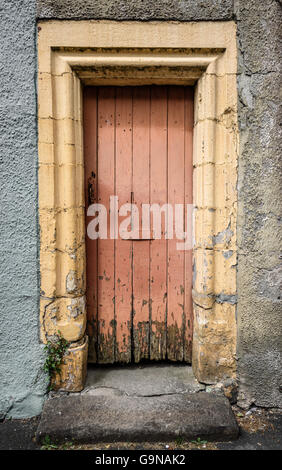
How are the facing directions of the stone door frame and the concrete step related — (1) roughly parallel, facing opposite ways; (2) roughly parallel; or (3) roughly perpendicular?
roughly parallel

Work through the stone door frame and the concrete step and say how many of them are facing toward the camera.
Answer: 2

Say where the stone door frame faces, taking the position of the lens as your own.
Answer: facing the viewer

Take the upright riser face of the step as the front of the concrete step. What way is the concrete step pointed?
toward the camera

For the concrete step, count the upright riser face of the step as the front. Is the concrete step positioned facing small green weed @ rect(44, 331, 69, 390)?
no

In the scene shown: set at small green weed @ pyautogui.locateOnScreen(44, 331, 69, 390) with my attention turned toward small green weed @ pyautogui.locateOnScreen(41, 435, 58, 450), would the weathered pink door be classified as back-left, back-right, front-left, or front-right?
back-left

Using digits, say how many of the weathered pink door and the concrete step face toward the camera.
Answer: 2

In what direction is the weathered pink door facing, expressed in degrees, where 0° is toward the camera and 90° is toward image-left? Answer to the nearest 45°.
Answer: approximately 0°

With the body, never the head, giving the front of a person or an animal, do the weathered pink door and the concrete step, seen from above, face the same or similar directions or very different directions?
same or similar directions
